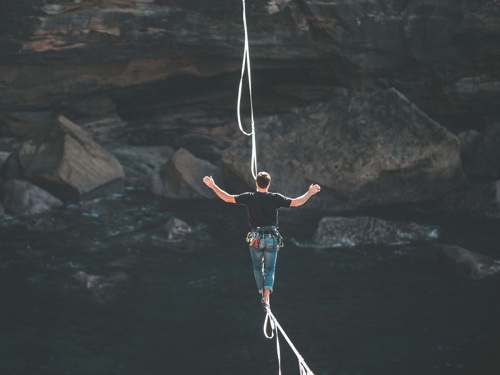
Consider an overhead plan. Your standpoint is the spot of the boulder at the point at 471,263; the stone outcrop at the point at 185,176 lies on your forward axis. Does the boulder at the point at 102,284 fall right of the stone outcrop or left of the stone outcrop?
left

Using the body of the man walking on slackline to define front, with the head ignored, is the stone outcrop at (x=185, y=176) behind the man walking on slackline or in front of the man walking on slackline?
in front

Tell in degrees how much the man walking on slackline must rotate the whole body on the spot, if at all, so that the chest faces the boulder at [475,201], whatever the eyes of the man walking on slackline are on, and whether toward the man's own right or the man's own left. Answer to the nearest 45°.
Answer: approximately 45° to the man's own right

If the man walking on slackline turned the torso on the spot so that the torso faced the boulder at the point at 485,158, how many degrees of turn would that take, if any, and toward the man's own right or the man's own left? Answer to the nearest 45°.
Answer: approximately 45° to the man's own right

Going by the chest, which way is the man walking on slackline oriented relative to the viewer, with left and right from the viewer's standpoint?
facing away from the viewer

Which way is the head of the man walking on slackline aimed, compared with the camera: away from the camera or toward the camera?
away from the camera
